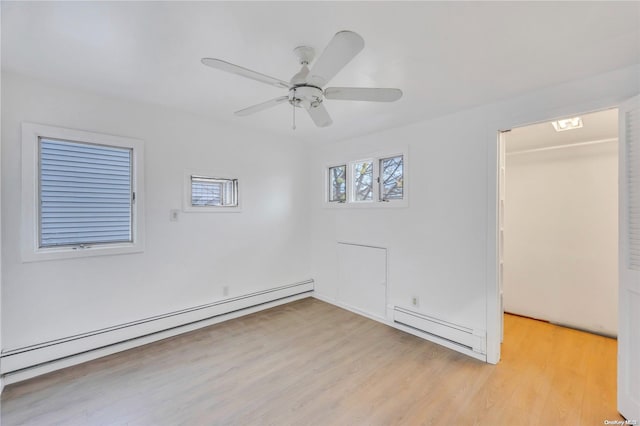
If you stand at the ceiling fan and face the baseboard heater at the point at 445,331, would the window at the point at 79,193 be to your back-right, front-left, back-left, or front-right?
back-left

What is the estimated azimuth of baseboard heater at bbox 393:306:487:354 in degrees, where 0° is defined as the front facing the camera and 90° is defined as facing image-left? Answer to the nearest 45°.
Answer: approximately 45°

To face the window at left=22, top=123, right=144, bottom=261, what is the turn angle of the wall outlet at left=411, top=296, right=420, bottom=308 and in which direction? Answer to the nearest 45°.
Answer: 0° — it already faces it
